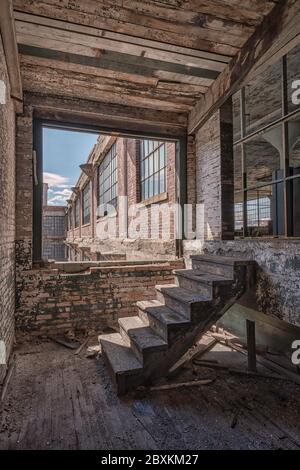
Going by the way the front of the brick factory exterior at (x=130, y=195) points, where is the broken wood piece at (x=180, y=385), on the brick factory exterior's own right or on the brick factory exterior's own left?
on the brick factory exterior's own left

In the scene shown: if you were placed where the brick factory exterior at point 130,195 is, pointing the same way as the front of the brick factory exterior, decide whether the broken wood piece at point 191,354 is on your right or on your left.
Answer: on your left

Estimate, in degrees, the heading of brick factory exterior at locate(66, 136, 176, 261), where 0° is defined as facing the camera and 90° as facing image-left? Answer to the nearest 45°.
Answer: approximately 45°

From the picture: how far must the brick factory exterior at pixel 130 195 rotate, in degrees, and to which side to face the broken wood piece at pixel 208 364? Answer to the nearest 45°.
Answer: approximately 45° to its left
